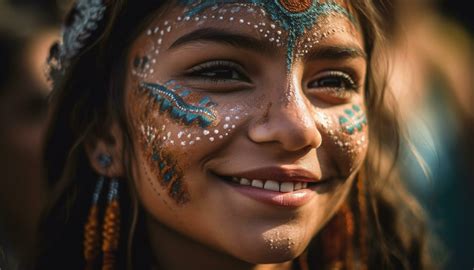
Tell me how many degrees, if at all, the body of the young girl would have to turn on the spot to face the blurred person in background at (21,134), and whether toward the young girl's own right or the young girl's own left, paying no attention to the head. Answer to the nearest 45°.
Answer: approximately 180°

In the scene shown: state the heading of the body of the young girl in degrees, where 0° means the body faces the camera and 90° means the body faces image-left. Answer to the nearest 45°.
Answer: approximately 315°

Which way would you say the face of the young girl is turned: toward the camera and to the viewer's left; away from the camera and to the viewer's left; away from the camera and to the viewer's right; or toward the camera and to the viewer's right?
toward the camera and to the viewer's right
